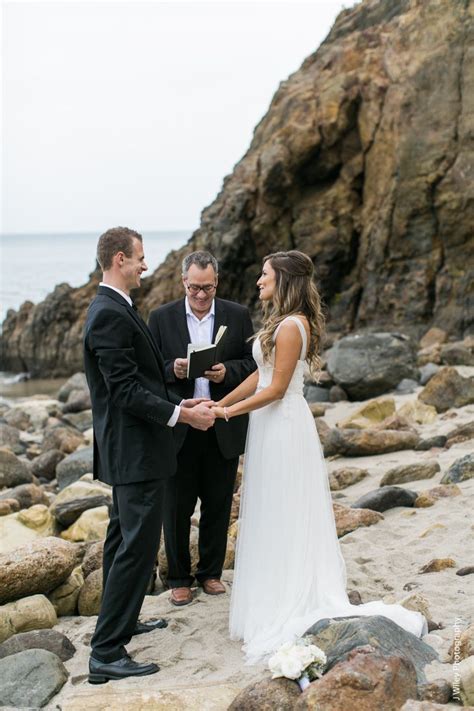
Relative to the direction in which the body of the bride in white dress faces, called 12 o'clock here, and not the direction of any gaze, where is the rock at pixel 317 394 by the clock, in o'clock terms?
The rock is roughly at 3 o'clock from the bride in white dress.

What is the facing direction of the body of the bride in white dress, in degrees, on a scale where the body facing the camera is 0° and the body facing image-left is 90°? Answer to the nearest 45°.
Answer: approximately 90°

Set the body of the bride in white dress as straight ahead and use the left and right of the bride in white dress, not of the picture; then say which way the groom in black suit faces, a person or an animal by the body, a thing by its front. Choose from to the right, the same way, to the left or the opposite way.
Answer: the opposite way

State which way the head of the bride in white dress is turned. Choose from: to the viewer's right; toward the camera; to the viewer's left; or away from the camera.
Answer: to the viewer's left

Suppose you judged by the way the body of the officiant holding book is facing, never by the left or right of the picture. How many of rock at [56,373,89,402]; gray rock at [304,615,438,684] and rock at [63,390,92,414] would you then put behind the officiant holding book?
2

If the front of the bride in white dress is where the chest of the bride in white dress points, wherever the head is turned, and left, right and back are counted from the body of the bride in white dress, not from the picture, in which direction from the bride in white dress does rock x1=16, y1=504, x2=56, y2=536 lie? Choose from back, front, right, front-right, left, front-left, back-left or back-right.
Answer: front-right

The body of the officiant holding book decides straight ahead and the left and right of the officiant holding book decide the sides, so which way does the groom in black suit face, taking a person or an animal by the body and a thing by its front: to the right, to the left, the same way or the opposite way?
to the left

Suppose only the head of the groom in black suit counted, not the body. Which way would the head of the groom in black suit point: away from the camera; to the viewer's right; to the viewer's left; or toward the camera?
to the viewer's right

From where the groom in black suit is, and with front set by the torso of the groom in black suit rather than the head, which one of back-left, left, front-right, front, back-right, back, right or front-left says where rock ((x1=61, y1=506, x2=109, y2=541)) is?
left

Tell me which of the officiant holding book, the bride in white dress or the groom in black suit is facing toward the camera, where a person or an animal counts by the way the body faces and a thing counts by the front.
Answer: the officiant holding book

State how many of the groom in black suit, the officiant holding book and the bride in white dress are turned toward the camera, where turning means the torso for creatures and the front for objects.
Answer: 1

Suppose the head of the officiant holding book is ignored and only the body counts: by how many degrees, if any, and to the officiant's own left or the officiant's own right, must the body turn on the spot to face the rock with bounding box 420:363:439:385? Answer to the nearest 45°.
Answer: approximately 135° to the officiant's own left

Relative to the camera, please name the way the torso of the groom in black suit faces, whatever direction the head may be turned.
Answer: to the viewer's right

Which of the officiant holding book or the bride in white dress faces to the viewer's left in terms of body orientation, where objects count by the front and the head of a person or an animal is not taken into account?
the bride in white dress

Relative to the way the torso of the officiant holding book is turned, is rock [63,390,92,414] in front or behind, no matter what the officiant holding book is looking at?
behind
